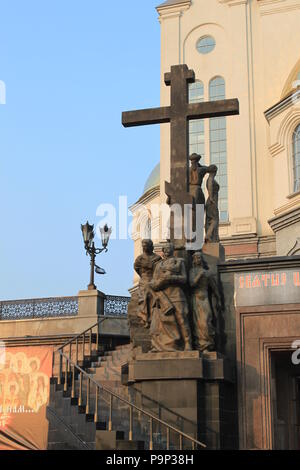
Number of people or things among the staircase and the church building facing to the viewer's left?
0

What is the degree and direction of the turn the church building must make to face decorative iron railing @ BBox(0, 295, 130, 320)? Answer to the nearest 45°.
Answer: approximately 45° to its right

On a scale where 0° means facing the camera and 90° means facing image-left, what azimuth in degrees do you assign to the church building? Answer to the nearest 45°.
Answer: approximately 0°

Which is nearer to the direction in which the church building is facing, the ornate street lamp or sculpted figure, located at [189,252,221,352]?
the sculpted figure

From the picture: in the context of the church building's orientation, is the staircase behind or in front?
in front

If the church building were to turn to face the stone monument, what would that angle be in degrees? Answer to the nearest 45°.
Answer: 0° — it already faces it

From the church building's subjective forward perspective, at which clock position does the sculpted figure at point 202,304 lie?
The sculpted figure is roughly at 12 o'clock from the church building.

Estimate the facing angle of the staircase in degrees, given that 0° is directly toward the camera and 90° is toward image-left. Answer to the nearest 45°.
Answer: approximately 315°
